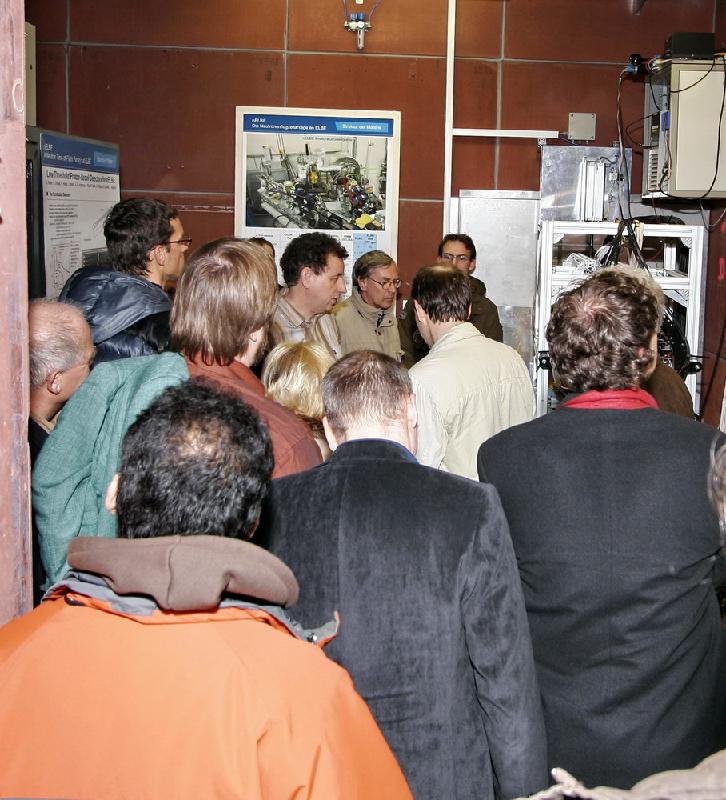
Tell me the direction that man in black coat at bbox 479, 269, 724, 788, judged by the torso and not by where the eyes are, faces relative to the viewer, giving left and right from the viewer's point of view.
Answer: facing away from the viewer

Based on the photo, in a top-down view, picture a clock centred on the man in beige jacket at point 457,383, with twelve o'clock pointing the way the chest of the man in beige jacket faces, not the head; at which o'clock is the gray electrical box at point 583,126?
The gray electrical box is roughly at 2 o'clock from the man in beige jacket.

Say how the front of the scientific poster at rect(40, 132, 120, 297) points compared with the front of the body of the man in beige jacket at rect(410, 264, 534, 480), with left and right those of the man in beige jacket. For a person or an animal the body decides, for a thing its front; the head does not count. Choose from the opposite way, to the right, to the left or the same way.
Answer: the opposite way

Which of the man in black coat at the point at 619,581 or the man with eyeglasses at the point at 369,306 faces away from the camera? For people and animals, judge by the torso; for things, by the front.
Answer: the man in black coat

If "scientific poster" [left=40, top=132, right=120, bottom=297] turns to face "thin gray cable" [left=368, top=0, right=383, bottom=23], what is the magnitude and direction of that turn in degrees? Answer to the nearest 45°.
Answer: approximately 90° to its left

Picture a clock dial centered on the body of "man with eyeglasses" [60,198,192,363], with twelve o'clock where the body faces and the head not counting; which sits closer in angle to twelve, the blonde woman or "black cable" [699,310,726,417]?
the black cable

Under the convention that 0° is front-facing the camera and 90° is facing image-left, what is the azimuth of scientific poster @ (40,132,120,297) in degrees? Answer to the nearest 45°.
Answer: approximately 315°

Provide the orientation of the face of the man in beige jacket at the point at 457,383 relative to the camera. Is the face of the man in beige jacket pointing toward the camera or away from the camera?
away from the camera

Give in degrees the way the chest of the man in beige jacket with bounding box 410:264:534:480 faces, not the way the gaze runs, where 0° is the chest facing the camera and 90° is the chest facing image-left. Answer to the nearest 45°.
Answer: approximately 135°

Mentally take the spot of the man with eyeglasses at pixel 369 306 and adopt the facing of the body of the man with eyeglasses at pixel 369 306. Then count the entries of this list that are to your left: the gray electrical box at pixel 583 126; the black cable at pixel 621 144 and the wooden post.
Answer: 2

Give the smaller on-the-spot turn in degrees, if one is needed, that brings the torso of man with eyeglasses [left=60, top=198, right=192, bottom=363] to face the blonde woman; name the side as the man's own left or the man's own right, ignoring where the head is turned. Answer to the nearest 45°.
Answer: approximately 90° to the man's own right

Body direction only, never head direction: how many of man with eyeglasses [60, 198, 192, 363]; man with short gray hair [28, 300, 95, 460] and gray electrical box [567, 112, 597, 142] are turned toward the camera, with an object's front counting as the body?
1

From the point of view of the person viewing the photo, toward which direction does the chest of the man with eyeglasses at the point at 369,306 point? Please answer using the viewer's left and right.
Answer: facing the viewer and to the right of the viewer

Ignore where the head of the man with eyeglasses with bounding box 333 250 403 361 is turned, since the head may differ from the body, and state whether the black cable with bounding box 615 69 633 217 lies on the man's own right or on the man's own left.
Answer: on the man's own left

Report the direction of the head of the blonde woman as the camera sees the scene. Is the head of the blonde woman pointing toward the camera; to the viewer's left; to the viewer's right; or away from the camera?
away from the camera

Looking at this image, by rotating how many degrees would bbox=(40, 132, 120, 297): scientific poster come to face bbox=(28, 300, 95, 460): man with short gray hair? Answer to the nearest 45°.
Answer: approximately 45° to its right
